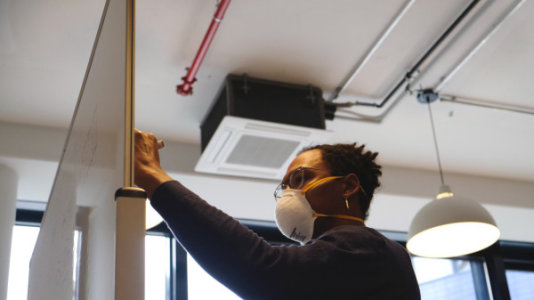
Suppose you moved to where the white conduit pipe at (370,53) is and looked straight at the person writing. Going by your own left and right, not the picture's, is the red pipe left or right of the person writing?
right

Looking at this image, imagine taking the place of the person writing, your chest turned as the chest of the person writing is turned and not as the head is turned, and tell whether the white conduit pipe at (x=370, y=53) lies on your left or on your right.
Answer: on your right

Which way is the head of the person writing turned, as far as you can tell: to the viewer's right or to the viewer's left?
to the viewer's left

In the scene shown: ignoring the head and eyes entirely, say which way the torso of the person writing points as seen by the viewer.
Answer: to the viewer's left

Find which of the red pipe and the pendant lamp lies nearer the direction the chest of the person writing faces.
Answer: the red pipe

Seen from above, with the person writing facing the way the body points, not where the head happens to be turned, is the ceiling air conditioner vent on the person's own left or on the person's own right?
on the person's own right
